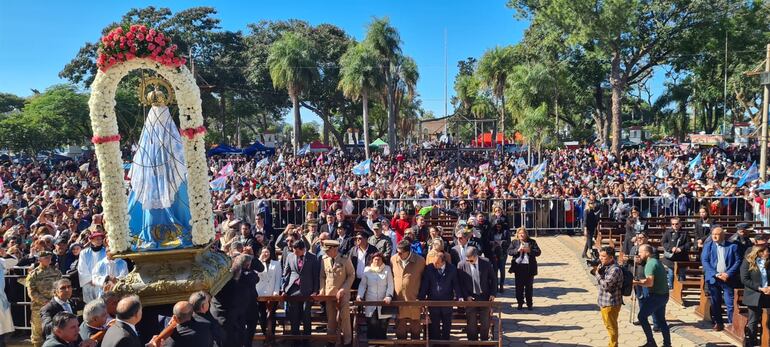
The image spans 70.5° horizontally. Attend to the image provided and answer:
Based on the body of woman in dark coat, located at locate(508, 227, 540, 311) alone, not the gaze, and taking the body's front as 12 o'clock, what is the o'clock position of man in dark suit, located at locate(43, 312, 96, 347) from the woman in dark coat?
The man in dark suit is roughly at 1 o'clock from the woman in dark coat.

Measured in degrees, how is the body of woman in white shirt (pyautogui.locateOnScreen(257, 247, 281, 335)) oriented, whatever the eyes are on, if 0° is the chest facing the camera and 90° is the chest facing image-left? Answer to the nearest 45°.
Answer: approximately 45°

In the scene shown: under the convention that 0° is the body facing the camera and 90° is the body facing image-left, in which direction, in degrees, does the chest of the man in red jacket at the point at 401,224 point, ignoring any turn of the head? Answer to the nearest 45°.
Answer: approximately 0°

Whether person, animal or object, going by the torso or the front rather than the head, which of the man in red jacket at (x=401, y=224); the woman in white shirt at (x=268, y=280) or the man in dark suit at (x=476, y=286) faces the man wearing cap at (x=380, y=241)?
the man in red jacket

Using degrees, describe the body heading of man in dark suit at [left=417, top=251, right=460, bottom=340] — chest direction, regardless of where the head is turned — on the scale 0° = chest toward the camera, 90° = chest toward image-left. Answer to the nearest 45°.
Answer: approximately 0°

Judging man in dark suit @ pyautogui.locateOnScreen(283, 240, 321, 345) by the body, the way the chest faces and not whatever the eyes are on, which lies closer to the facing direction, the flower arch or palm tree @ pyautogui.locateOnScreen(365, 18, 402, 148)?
the flower arch

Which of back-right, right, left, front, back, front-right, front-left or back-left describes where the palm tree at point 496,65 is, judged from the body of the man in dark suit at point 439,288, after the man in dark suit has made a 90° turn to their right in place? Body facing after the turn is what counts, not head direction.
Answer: right

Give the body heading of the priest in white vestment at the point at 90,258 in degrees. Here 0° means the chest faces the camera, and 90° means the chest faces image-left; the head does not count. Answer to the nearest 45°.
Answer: approximately 315°

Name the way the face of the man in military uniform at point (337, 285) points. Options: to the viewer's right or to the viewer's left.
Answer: to the viewer's left

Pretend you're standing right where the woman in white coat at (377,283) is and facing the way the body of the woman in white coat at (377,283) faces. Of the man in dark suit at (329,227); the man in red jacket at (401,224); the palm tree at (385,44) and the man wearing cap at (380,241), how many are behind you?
4
